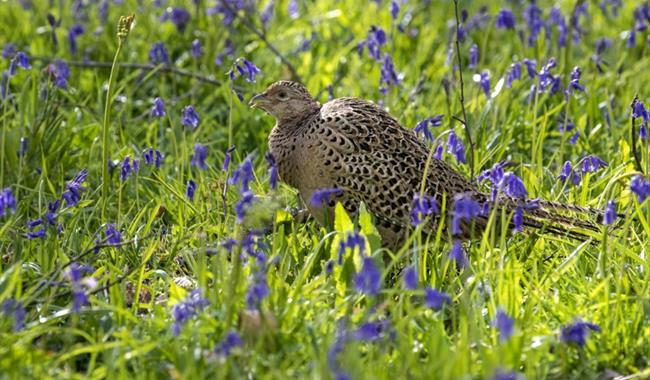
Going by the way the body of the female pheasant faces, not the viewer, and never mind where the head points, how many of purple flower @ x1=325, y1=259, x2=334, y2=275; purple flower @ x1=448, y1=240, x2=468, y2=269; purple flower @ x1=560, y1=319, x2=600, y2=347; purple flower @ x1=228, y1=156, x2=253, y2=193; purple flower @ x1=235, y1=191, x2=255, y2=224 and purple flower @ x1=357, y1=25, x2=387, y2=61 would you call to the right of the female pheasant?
1

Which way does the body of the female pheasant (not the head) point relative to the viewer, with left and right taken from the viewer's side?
facing to the left of the viewer

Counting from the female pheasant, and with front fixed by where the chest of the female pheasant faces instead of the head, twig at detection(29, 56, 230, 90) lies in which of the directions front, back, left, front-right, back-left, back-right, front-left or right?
front-right

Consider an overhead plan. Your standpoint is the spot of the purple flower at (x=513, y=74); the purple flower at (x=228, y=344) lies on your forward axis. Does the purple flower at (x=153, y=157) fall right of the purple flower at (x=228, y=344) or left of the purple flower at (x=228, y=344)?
right

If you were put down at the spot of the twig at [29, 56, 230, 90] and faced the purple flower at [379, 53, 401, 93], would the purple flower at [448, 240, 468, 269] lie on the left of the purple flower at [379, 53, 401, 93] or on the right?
right

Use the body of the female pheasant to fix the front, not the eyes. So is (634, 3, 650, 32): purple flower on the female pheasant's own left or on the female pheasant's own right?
on the female pheasant's own right

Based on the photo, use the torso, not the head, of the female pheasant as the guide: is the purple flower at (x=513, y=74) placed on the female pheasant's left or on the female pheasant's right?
on the female pheasant's right

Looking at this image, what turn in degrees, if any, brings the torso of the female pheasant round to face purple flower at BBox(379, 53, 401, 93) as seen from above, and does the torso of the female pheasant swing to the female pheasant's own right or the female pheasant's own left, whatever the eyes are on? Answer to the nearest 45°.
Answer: approximately 90° to the female pheasant's own right

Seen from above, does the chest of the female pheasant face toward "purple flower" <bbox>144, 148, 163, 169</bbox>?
yes

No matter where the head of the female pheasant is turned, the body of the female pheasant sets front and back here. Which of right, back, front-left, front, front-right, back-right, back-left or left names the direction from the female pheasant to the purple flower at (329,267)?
left

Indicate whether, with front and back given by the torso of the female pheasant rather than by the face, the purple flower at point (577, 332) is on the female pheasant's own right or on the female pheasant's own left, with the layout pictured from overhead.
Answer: on the female pheasant's own left

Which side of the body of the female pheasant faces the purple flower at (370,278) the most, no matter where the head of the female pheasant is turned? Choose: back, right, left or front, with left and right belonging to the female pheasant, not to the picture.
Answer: left

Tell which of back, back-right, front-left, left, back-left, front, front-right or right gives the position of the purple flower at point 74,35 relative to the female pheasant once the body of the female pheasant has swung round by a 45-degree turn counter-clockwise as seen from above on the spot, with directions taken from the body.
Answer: right
